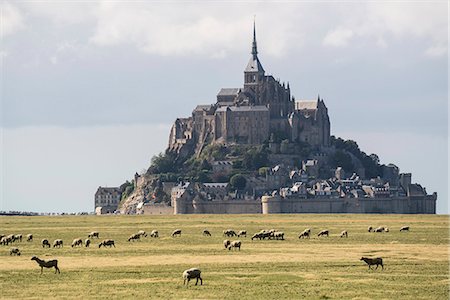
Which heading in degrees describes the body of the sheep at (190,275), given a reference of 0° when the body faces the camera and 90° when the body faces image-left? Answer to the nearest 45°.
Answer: approximately 90°
